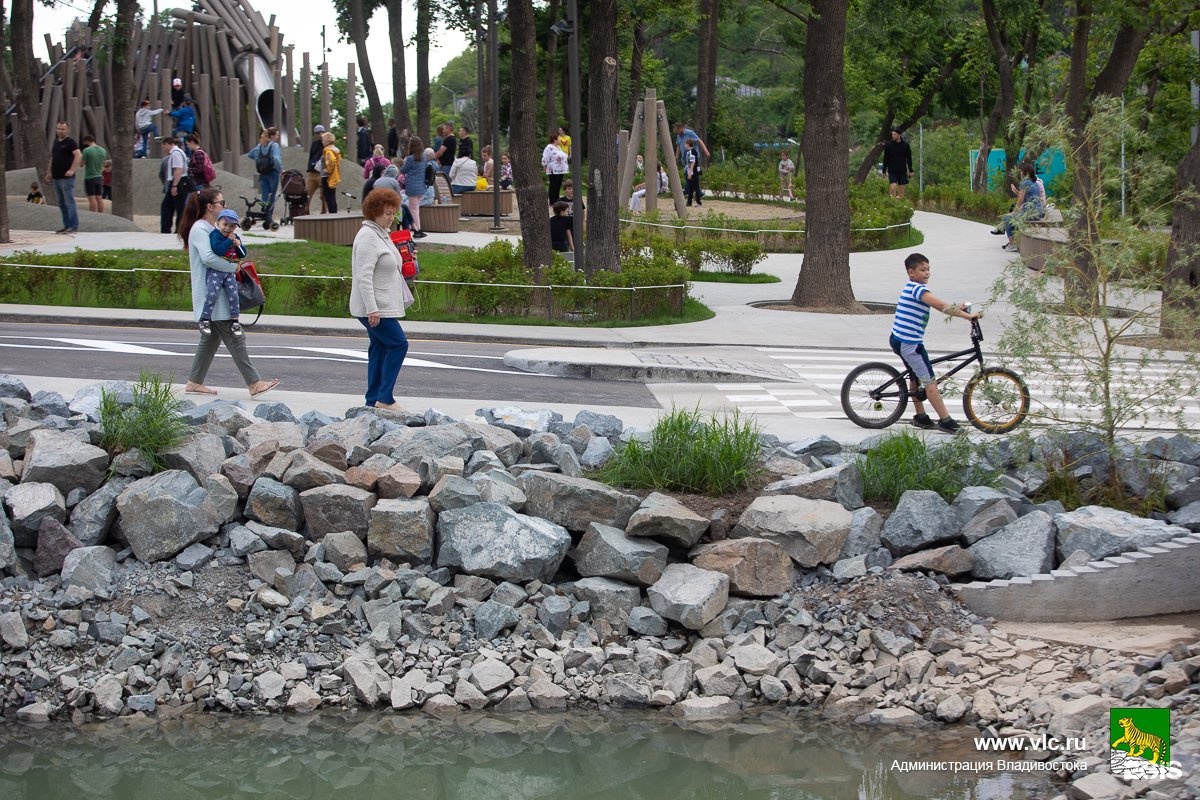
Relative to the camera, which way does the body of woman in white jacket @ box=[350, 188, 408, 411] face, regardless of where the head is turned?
to the viewer's right

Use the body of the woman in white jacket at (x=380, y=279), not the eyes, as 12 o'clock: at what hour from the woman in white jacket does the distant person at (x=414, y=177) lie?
The distant person is roughly at 9 o'clock from the woman in white jacket.

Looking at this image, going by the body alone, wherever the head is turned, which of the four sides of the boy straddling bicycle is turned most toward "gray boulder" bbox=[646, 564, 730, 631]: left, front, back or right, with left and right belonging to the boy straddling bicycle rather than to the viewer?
right

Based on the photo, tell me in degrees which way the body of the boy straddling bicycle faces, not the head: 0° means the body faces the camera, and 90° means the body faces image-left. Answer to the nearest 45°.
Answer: approximately 270°

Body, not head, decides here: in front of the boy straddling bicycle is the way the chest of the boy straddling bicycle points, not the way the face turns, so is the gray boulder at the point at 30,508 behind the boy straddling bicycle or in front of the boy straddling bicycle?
behind

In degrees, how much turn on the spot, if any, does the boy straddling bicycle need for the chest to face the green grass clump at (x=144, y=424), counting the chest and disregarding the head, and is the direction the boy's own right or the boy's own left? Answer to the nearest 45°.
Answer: approximately 135° to the boy's own right

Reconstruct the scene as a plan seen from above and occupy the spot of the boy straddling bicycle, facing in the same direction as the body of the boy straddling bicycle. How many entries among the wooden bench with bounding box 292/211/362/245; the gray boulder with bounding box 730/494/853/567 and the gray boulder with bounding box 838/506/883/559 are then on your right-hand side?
2

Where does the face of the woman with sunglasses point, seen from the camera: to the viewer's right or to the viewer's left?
to the viewer's right
